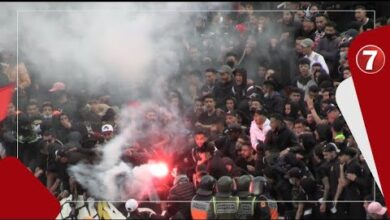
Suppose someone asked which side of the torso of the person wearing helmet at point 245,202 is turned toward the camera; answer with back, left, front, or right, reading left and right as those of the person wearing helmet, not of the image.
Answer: back

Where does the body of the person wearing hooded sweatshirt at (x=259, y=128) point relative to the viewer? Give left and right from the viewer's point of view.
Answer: facing the viewer and to the left of the viewer

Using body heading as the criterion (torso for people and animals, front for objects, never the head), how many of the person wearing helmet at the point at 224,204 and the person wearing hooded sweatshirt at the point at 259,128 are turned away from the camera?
1

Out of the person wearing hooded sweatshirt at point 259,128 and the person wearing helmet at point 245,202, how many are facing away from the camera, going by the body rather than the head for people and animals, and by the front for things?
1

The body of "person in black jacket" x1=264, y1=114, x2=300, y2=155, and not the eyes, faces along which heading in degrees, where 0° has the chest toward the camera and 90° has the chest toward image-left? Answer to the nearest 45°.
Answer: approximately 45°

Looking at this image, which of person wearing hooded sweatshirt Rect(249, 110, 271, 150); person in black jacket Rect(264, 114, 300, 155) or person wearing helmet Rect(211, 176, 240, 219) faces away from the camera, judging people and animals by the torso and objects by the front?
the person wearing helmet

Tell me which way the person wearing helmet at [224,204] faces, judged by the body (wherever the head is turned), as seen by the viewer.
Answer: away from the camera

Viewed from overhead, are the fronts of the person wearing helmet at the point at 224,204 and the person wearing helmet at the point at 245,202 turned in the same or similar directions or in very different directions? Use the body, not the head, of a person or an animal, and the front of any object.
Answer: same or similar directions

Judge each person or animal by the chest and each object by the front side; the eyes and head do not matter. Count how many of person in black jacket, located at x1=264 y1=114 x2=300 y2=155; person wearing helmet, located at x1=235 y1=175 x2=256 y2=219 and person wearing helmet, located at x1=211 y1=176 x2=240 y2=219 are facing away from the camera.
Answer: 2

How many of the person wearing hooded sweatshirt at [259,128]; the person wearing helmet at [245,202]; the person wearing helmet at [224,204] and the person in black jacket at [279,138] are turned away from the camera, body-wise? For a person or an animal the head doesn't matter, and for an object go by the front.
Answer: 2

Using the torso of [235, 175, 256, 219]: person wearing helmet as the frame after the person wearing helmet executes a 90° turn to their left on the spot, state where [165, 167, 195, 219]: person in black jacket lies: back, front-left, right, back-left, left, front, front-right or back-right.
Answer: front

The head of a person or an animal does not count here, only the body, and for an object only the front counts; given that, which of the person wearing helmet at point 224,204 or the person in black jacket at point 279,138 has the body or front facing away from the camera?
the person wearing helmet

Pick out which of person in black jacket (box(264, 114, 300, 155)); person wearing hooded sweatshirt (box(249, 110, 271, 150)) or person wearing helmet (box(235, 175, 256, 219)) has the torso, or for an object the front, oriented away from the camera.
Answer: the person wearing helmet
